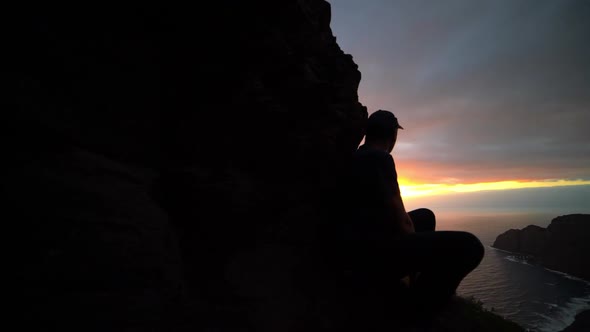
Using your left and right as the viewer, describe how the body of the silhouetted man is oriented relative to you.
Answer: facing away from the viewer and to the right of the viewer
